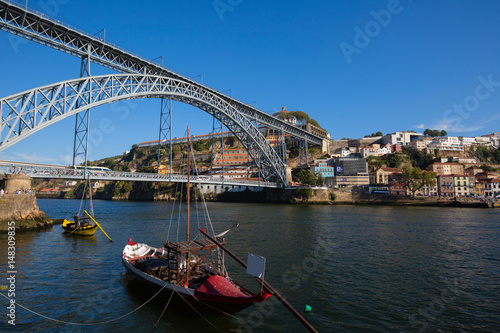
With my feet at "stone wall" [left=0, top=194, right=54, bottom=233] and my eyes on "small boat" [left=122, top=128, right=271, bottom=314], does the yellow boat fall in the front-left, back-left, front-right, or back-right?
front-left

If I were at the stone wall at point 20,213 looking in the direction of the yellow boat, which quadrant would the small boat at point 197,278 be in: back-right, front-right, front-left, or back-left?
front-right

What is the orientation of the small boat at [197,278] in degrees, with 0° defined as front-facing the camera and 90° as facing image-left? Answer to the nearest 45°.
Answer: approximately 135°

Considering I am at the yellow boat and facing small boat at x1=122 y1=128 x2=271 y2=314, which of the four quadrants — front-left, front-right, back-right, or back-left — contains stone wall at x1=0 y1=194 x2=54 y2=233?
back-right

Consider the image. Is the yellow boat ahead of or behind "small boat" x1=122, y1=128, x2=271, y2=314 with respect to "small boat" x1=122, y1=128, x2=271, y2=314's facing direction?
ahead

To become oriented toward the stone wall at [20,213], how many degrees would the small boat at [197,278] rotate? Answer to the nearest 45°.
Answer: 0° — it already faces it
